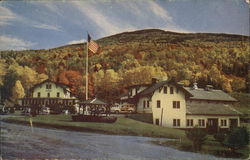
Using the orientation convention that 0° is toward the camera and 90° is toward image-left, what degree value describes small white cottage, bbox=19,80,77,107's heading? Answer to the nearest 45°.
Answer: approximately 0°

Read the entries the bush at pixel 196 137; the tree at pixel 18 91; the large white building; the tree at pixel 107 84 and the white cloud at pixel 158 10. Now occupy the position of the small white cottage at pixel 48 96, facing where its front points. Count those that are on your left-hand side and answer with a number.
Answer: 4

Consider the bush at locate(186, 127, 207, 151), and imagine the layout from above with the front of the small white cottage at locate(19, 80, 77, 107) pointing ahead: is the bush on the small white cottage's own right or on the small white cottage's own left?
on the small white cottage's own left

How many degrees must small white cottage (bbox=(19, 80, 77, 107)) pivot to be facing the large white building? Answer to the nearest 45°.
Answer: approximately 90° to its left

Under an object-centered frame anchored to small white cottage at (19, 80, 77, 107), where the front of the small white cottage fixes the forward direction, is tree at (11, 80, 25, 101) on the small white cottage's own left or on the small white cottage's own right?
on the small white cottage's own right

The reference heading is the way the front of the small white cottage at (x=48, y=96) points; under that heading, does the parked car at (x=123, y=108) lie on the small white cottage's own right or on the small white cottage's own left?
on the small white cottage's own left

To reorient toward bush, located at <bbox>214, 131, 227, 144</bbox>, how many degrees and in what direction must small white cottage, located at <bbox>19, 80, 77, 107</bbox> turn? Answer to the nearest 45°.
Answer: approximately 90° to its left

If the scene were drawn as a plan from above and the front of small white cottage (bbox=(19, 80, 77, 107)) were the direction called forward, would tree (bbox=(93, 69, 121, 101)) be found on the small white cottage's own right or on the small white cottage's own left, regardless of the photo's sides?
on the small white cottage's own left
